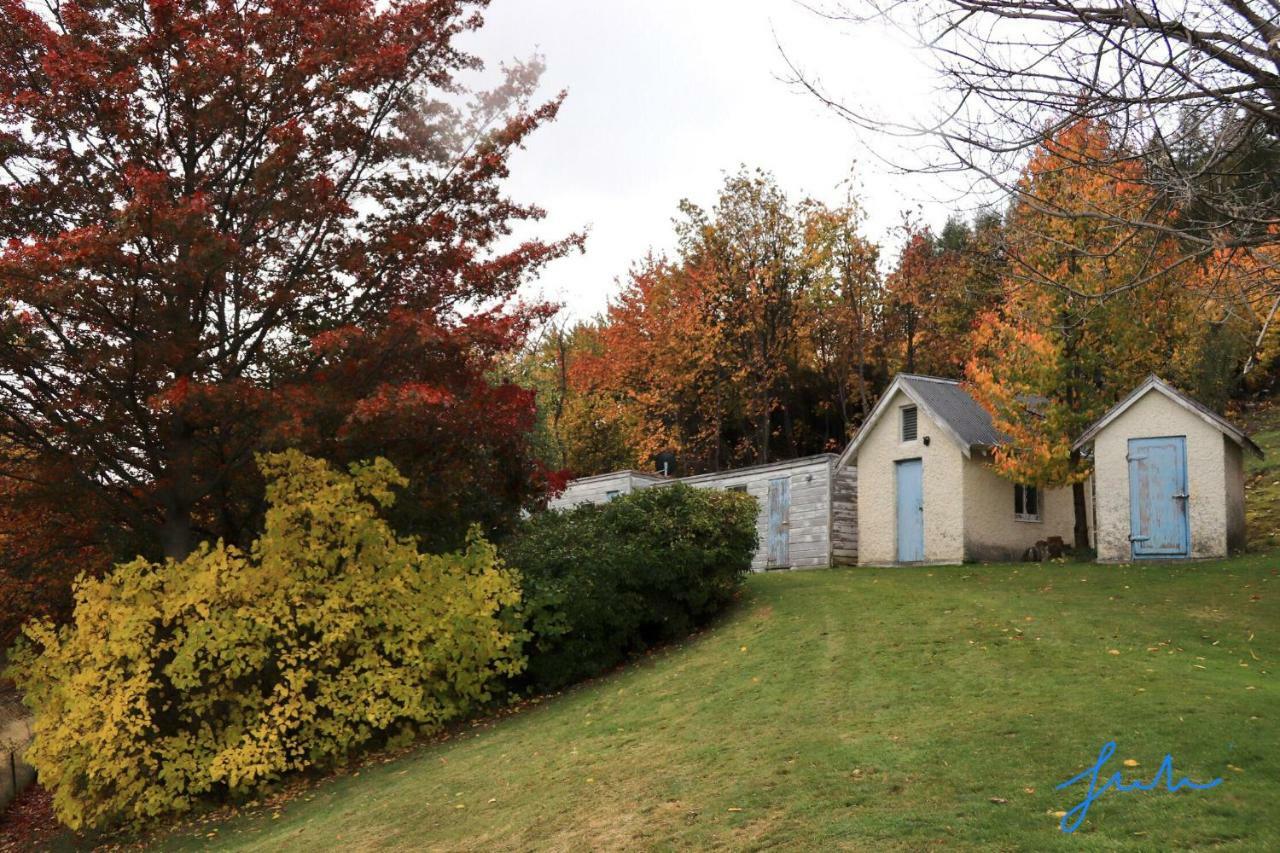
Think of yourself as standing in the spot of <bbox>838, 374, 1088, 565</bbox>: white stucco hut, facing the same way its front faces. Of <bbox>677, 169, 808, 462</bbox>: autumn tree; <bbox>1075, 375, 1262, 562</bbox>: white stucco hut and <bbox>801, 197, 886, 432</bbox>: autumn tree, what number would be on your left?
1

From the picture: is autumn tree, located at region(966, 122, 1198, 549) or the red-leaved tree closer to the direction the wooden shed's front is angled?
the red-leaved tree

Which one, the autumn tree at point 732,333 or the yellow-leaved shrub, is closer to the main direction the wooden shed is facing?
the yellow-leaved shrub

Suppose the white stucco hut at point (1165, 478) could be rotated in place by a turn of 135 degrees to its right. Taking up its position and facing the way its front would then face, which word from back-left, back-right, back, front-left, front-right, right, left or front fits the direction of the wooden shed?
front-left

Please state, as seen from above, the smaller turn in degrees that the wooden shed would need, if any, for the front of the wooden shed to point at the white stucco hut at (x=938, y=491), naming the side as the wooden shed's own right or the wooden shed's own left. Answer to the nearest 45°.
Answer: approximately 135° to the wooden shed's own left

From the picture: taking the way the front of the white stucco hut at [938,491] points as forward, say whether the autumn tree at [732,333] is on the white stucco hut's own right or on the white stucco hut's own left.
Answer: on the white stucco hut's own right

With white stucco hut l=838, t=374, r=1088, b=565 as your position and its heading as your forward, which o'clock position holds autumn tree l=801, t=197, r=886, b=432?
The autumn tree is roughly at 4 o'clock from the white stucco hut.

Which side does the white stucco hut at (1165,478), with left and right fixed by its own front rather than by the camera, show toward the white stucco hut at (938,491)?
right

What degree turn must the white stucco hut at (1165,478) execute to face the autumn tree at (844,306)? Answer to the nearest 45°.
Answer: approximately 135° to its right

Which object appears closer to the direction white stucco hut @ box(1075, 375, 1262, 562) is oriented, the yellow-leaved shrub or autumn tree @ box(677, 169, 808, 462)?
the yellow-leaved shrub

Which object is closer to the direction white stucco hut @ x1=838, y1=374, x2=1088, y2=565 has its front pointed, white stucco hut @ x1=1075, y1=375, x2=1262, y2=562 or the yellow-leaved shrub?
the yellow-leaved shrub

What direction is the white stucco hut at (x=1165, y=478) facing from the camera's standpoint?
toward the camera

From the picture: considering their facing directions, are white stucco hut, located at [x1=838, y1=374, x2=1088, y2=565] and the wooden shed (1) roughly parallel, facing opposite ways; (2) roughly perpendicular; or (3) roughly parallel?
roughly parallel

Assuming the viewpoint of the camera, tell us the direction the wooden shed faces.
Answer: facing the viewer and to the left of the viewer

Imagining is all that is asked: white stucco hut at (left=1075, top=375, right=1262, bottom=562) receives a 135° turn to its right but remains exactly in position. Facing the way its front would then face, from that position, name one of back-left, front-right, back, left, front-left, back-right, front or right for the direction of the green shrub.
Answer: left
